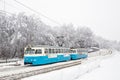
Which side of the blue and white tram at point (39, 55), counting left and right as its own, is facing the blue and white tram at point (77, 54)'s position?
back

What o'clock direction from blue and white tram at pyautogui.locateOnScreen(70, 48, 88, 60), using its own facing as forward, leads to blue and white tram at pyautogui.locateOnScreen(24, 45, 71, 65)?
blue and white tram at pyautogui.locateOnScreen(24, 45, 71, 65) is roughly at 11 o'clock from blue and white tram at pyautogui.locateOnScreen(70, 48, 88, 60).
